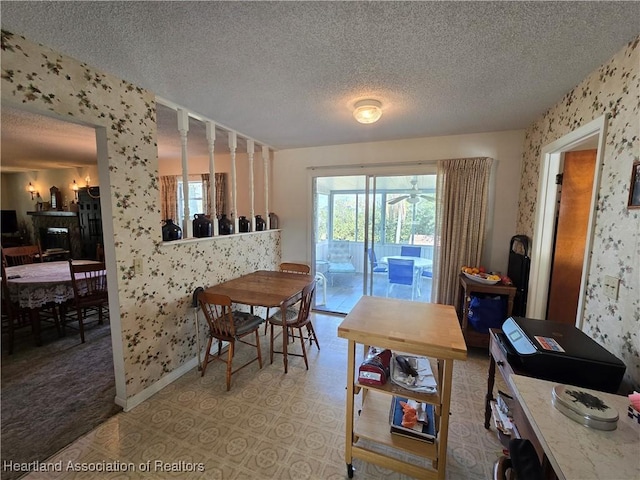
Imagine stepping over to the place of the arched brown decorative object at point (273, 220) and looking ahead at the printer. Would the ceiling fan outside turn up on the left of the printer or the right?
left

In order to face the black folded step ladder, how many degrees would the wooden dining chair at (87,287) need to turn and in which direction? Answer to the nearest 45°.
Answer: approximately 180°

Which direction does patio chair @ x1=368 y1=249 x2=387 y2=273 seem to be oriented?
to the viewer's right

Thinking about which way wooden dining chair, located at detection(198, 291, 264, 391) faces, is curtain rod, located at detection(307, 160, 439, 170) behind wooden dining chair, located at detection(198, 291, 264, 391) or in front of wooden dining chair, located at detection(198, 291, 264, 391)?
in front

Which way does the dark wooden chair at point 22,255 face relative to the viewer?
toward the camera

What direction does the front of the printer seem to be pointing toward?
to the viewer's left

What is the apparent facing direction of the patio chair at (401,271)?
away from the camera

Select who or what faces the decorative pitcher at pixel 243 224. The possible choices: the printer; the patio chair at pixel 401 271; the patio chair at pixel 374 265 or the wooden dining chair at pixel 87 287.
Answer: the printer

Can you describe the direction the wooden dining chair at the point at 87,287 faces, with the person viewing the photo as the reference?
facing away from the viewer and to the left of the viewer

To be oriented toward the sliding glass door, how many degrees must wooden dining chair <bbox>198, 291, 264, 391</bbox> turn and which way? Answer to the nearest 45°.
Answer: approximately 45° to its right

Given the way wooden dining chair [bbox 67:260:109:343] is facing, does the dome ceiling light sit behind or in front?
behind

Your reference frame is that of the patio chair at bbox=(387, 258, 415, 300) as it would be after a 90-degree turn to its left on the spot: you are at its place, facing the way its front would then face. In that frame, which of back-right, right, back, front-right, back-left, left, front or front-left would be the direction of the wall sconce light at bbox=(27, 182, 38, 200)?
front

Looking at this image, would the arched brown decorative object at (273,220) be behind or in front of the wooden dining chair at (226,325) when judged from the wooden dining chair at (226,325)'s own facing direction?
in front

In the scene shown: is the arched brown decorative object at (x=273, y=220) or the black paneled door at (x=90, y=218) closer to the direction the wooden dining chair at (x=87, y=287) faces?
the black paneled door

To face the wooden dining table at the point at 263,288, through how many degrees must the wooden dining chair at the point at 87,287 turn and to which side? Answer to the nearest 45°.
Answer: approximately 180°

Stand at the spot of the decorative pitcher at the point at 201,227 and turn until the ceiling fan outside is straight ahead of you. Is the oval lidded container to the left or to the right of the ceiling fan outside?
right

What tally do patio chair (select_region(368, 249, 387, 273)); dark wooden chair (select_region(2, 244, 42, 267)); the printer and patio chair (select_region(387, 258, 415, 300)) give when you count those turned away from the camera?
1

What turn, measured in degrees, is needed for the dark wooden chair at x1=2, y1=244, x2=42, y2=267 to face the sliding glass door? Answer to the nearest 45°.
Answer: approximately 45° to its left
